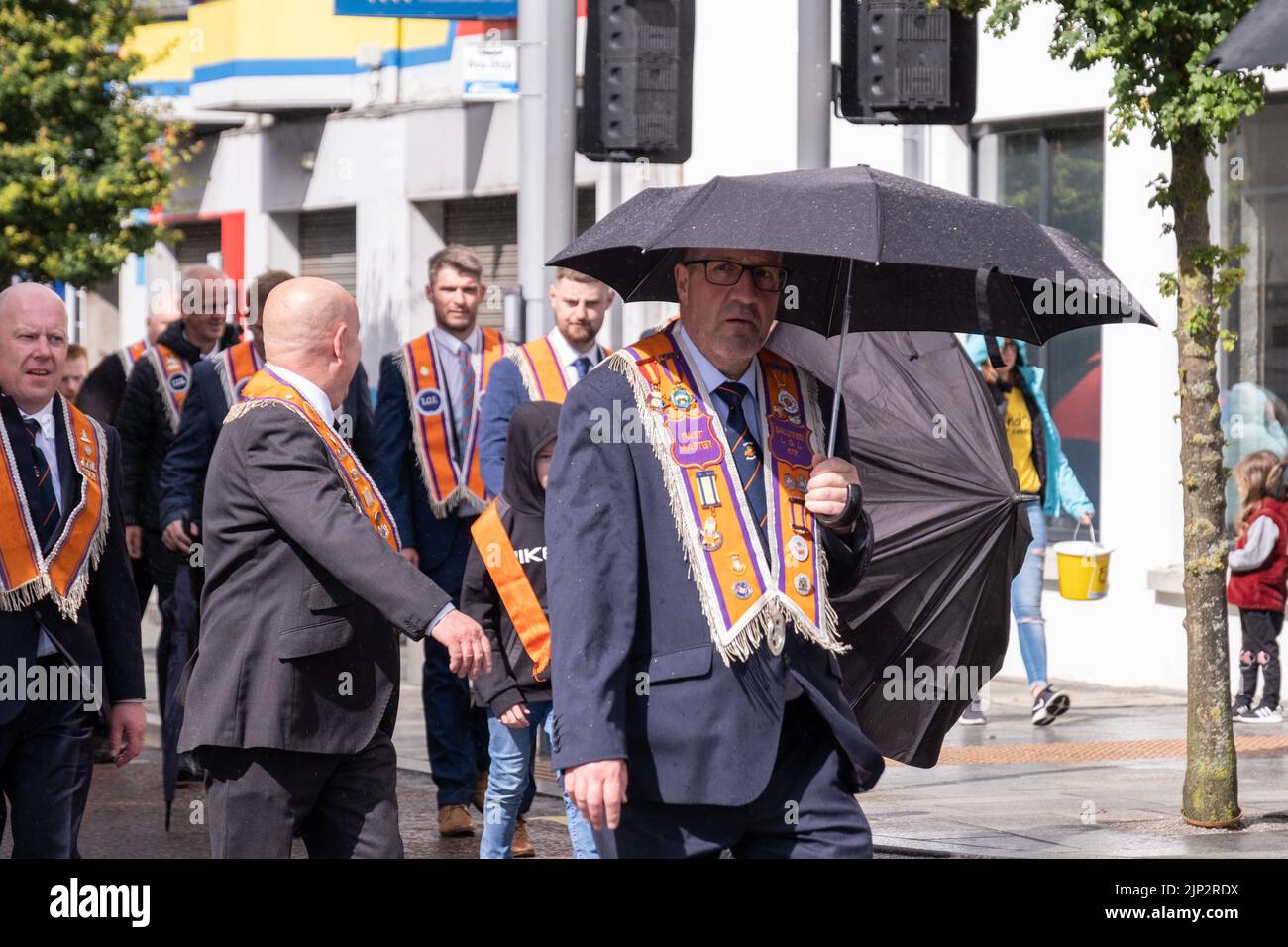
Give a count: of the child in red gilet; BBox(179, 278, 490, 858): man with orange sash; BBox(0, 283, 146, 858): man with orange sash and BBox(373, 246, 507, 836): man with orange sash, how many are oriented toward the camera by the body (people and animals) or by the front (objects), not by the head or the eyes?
2

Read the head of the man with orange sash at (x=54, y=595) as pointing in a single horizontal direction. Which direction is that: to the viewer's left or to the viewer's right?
to the viewer's right

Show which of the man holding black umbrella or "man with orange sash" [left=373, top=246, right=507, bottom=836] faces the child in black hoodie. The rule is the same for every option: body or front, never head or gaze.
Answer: the man with orange sash

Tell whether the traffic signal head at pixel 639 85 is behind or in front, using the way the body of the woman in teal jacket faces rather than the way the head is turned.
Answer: in front

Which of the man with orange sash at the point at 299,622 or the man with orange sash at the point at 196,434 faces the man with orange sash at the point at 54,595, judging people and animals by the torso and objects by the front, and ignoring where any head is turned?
the man with orange sash at the point at 196,434

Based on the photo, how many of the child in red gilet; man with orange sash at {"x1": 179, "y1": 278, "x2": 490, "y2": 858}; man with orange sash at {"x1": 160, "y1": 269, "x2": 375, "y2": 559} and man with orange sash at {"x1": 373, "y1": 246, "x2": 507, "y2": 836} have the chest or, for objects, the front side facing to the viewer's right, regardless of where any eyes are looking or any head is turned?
1

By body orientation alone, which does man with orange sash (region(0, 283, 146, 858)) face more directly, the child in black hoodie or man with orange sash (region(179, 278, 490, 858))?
the man with orange sash

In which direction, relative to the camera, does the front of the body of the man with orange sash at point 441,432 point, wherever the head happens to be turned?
toward the camera

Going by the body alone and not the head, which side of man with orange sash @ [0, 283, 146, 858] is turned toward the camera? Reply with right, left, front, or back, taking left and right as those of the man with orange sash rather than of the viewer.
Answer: front

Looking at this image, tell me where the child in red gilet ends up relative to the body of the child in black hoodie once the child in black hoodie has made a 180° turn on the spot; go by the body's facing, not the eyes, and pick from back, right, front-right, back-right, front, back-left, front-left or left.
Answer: right

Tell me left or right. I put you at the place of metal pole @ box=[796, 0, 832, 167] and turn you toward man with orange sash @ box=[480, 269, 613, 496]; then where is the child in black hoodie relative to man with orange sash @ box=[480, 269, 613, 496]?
left
